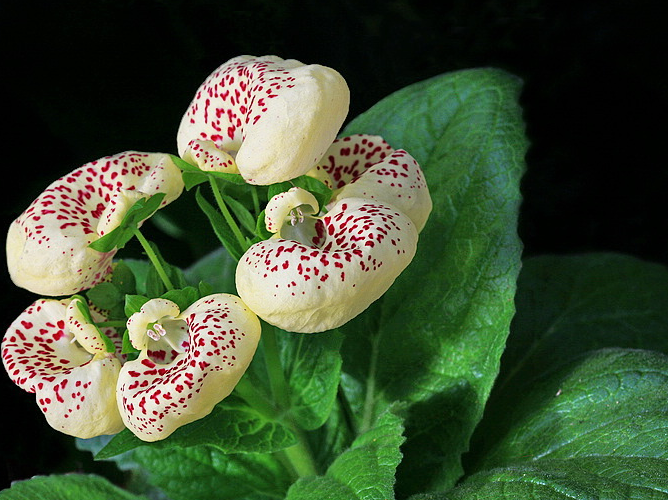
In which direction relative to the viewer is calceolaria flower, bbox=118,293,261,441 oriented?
toward the camera

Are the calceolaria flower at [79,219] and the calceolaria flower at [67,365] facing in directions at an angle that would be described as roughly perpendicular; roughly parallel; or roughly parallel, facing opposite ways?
roughly parallel

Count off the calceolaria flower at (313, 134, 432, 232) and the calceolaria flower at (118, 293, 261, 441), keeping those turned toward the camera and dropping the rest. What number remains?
1

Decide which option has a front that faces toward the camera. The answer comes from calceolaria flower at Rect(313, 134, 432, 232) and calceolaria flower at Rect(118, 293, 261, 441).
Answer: calceolaria flower at Rect(118, 293, 261, 441)
